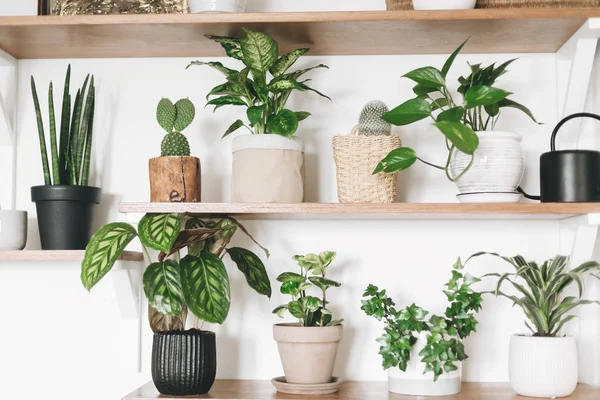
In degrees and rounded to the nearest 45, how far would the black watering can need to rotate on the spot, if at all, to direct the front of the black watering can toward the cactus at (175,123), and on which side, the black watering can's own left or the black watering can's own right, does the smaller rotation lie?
0° — it already faces it

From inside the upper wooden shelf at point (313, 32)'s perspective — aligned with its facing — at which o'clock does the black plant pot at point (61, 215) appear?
The black plant pot is roughly at 3 o'clock from the upper wooden shelf.

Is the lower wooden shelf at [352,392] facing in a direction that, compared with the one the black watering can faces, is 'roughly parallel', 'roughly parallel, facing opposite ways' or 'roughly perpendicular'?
roughly perpendicular

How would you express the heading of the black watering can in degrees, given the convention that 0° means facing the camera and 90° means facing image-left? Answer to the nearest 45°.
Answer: approximately 90°

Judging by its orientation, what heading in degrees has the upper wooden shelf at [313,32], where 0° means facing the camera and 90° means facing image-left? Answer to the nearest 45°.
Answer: approximately 0°

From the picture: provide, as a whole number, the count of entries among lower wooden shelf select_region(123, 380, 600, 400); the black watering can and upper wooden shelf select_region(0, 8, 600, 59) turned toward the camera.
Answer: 2

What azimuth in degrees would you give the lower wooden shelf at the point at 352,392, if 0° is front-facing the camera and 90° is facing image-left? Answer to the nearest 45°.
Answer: approximately 0°

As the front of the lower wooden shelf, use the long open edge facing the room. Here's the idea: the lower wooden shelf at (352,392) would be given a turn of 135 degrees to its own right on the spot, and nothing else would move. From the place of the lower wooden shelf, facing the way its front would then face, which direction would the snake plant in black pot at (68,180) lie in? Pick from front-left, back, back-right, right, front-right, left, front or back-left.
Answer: front-left
